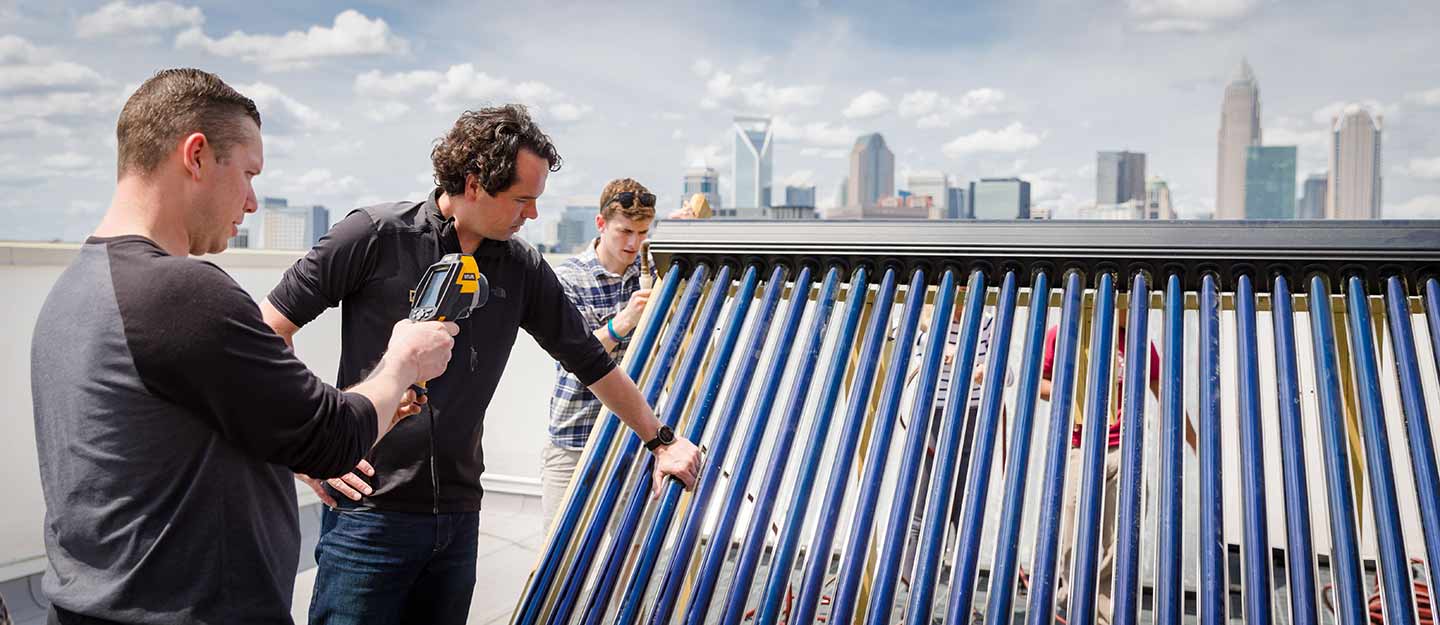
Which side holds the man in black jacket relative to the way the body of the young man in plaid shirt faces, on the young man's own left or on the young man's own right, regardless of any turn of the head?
on the young man's own right

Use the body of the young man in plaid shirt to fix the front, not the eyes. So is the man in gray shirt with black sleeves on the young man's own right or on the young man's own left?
on the young man's own right

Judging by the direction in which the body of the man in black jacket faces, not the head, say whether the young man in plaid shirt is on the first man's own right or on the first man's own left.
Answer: on the first man's own left

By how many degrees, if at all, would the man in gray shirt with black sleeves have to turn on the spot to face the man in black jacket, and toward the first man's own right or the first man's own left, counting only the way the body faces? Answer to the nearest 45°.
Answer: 0° — they already face them

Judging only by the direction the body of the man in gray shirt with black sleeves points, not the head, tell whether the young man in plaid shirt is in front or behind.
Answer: in front

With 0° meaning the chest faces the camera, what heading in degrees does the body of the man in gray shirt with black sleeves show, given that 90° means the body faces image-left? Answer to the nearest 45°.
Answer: approximately 225°

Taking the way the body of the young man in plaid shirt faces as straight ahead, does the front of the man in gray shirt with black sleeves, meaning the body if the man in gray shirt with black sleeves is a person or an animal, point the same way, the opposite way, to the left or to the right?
to the left

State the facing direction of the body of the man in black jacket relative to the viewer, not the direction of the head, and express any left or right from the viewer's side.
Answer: facing the viewer and to the right of the viewer

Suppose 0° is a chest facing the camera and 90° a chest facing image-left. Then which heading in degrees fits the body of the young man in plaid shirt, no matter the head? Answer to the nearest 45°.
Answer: approximately 315°

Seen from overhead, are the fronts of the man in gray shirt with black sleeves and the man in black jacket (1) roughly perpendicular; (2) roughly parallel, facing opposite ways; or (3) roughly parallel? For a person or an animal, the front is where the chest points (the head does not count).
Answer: roughly perpendicular

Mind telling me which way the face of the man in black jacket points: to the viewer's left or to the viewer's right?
to the viewer's right

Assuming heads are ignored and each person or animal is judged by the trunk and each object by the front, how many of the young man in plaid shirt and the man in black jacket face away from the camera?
0
